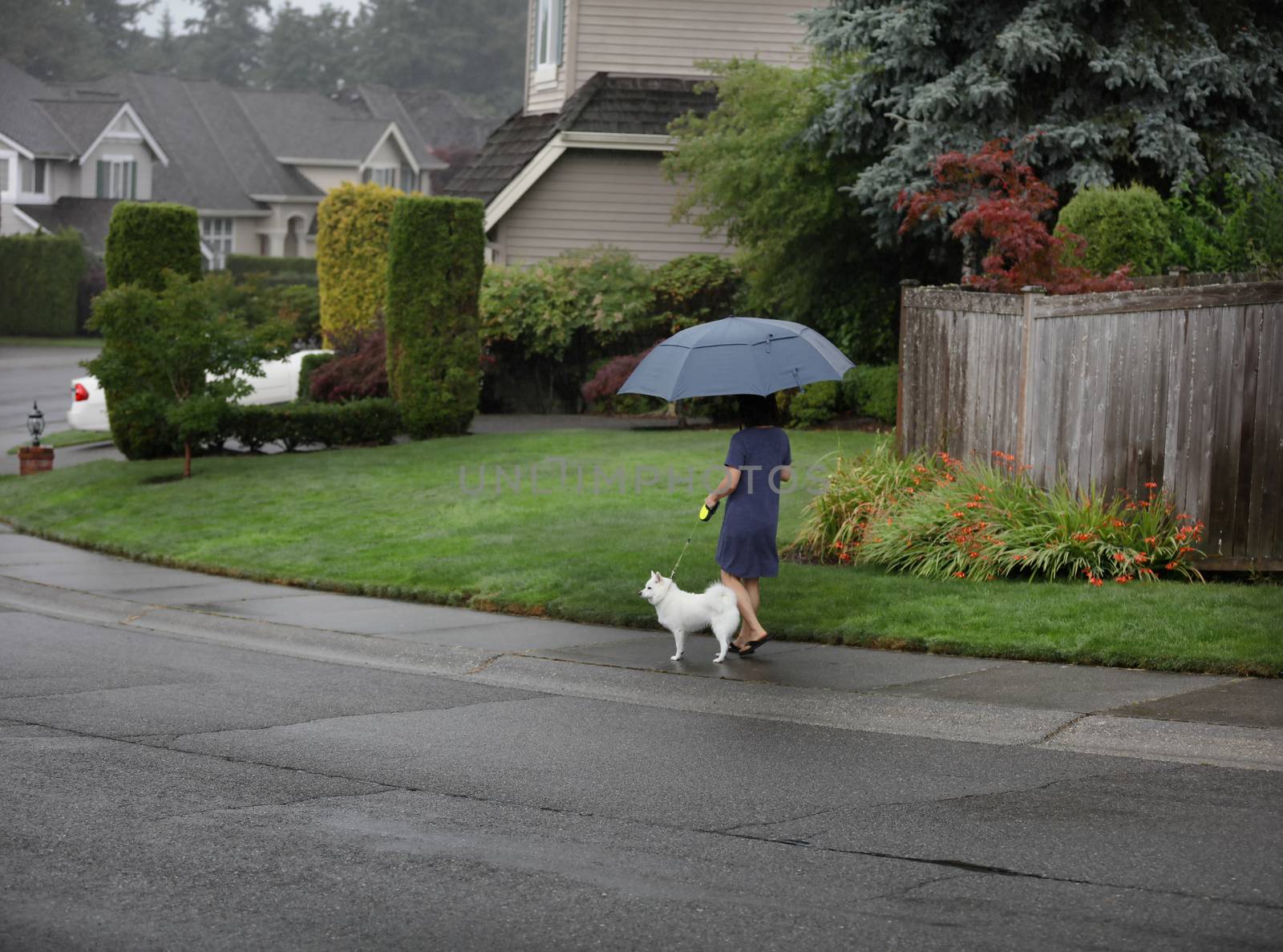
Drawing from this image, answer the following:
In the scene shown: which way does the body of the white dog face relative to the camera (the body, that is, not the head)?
to the viewer's left

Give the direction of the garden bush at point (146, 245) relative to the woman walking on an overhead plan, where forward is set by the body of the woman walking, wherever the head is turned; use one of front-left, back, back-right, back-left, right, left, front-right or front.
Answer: front

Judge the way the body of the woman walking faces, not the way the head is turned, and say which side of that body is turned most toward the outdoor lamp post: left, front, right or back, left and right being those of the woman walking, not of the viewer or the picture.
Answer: front

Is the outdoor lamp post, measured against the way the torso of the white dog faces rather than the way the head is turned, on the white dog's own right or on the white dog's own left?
on the white dog's own right

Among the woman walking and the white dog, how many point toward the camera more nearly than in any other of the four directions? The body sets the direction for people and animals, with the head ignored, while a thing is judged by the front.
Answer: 0

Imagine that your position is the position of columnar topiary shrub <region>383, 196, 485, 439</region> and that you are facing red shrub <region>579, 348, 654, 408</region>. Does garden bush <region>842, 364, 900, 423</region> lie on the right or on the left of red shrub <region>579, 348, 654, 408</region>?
right

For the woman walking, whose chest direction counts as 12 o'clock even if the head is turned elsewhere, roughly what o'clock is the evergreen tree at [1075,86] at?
The evergreen tree is roughly at 2 o'clock from the woman walking.

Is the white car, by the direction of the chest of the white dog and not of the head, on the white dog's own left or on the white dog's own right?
on the white dog's own right

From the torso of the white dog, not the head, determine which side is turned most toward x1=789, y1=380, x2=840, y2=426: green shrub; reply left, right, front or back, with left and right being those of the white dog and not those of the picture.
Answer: right

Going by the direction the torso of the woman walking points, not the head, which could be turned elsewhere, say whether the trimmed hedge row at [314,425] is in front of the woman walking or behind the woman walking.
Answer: in front

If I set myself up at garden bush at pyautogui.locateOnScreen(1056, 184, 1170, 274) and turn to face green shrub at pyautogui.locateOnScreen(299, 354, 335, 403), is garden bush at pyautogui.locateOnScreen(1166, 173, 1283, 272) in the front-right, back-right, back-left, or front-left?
back-right

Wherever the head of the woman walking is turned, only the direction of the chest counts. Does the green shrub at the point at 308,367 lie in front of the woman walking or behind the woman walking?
in front

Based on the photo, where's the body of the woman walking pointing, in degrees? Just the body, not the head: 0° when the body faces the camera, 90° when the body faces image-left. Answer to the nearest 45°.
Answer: approximately 135°
